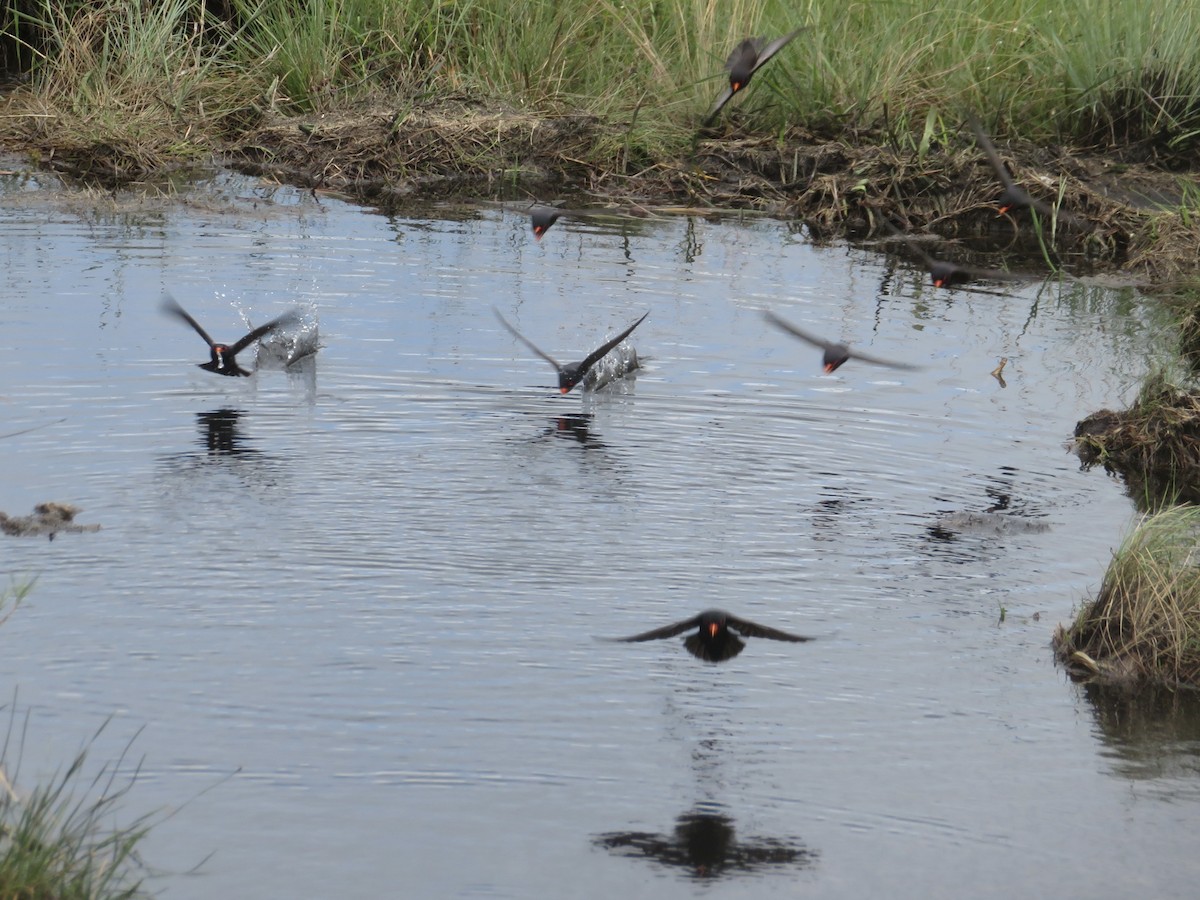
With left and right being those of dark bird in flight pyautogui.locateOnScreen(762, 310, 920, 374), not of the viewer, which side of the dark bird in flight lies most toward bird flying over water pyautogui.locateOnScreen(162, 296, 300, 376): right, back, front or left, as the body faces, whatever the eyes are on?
right

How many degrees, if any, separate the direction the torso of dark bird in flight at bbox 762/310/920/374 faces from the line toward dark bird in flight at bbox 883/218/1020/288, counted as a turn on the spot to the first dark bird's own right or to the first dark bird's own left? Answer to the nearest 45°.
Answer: approximately 180°

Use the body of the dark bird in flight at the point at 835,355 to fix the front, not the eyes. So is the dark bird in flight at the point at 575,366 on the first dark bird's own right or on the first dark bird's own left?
on the first dark bird's own right

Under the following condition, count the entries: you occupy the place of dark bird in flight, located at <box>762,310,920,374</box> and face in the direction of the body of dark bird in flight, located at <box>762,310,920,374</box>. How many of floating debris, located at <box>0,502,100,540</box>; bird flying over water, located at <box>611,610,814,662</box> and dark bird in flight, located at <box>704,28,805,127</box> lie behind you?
1

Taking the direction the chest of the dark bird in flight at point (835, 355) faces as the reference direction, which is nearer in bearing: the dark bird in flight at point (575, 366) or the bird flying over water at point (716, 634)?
the bird flying over water

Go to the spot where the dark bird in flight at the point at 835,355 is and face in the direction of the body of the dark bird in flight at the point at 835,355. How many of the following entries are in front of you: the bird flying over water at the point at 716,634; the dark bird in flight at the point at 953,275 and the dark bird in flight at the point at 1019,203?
1

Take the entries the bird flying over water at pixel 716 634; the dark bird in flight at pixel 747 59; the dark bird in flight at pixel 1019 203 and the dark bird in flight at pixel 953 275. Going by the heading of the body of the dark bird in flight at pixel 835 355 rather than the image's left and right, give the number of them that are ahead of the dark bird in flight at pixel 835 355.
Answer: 1

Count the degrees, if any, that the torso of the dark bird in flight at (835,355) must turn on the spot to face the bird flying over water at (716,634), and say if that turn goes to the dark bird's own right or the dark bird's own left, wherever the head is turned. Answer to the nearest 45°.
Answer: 0° — it already faces it

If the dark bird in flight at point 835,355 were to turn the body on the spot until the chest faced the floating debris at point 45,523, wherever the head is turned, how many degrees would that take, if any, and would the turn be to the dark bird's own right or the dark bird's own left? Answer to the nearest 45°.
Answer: approximately 45° to the dark bird's own right

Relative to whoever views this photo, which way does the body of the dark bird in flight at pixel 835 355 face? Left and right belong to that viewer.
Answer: facing the viewer

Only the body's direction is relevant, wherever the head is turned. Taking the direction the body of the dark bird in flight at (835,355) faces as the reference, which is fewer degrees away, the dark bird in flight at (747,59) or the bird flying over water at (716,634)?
the bird flying over water
